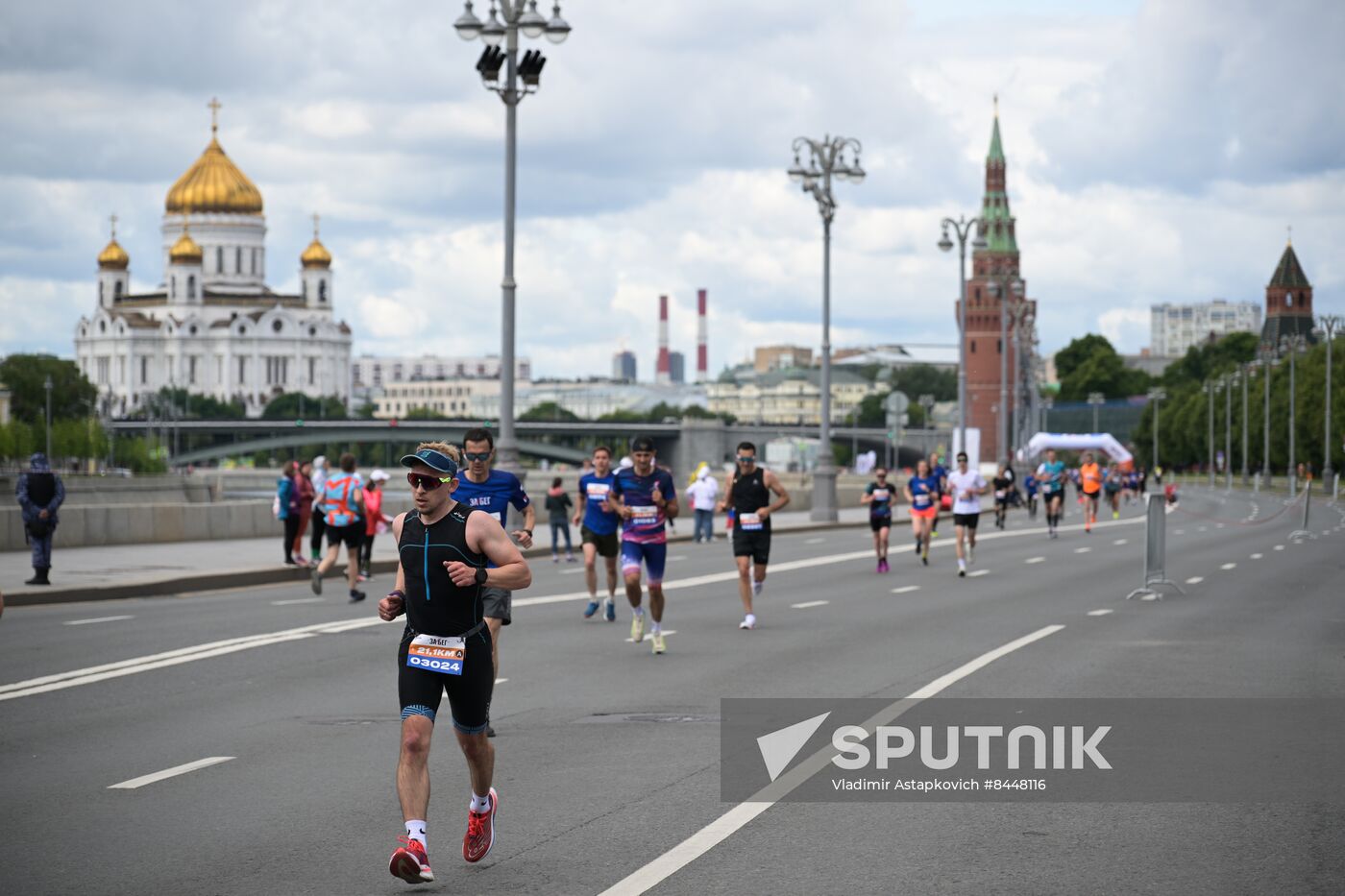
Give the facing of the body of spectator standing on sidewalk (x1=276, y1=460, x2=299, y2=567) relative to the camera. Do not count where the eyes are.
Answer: to the viewer's right

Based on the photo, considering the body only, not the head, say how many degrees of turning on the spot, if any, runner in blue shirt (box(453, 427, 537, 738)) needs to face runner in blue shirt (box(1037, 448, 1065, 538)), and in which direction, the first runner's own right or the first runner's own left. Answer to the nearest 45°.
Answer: approximately 135° to the first runner's own left
